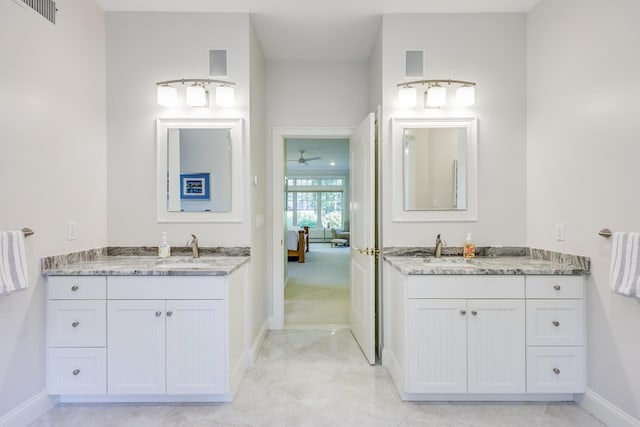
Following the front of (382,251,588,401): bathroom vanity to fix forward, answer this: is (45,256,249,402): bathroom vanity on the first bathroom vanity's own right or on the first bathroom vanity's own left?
on the first bathroom vanity's own right

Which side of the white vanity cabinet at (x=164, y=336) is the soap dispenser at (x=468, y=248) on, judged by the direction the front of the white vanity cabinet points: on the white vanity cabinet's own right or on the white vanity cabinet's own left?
on the white vanity cabinet's own left

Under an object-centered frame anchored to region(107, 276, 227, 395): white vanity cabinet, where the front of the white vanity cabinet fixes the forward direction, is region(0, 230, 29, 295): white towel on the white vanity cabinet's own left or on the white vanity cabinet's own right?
on the white vanity cabinet's own right

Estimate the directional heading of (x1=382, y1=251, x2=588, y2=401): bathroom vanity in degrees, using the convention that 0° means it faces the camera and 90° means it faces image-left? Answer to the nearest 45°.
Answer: approximately 0°

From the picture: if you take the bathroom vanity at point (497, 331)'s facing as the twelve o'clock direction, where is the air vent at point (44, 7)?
The air vent is roughly at 2 o'clock from the bathroom vanity.

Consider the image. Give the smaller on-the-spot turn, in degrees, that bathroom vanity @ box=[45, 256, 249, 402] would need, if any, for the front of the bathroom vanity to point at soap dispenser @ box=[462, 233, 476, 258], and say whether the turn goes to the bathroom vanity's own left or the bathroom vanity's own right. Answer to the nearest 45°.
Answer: approximately 90° to the bathroom vanity's own left

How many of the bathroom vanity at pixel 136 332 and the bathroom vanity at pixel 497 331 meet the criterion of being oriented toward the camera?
2

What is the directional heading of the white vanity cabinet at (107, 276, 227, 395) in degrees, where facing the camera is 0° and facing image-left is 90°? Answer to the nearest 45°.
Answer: approximately 0°

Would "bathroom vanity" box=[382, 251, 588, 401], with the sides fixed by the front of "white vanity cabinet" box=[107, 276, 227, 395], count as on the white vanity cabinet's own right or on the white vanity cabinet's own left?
on the white vanity cabinet's own left
